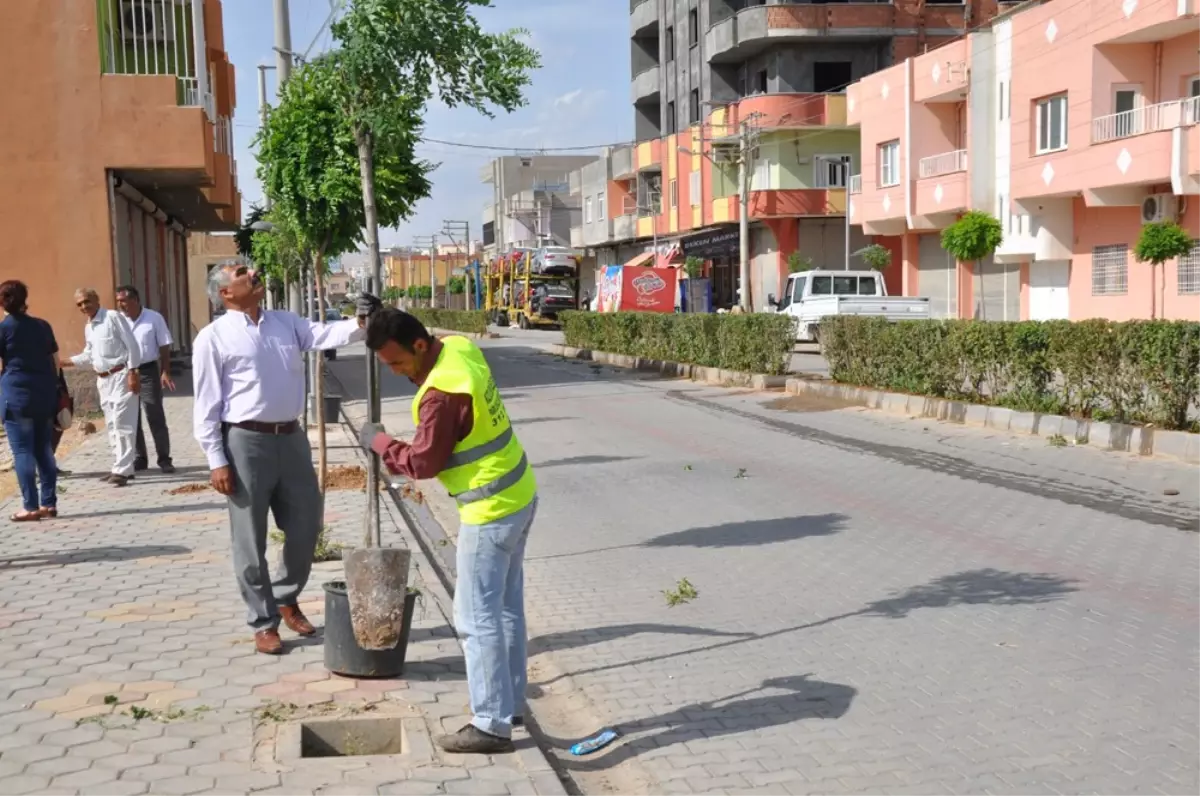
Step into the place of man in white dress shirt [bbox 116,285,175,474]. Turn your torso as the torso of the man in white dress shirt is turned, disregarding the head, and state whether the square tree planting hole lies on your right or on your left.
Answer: on your left

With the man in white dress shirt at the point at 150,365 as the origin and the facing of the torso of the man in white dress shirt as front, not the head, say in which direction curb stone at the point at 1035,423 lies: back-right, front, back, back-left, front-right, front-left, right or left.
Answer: back-left

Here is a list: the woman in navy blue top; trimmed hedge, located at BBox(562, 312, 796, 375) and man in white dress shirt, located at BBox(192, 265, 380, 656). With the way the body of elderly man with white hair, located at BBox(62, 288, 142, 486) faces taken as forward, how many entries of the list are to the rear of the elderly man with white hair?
1

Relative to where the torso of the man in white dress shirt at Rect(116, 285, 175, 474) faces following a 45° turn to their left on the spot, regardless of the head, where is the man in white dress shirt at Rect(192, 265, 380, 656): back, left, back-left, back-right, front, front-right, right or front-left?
front

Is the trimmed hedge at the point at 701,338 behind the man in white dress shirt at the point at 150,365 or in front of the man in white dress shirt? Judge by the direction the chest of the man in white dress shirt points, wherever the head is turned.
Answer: behind

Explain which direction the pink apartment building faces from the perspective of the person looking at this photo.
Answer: facing the viewer and to the left of the viewer

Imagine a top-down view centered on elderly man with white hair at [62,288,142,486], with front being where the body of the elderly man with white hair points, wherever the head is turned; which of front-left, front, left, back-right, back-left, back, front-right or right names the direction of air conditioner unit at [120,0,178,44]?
back-right

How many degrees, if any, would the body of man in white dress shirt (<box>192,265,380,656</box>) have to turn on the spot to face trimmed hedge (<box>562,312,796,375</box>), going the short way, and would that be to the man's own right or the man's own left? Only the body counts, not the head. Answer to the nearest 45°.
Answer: approximately 90° to the man's own left

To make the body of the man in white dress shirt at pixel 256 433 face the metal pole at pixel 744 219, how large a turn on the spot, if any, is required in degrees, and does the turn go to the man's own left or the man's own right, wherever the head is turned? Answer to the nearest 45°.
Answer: approximately 90° to the man's own left

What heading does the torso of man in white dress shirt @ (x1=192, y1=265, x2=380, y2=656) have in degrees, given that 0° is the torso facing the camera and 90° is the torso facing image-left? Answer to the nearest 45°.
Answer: approximately 315°

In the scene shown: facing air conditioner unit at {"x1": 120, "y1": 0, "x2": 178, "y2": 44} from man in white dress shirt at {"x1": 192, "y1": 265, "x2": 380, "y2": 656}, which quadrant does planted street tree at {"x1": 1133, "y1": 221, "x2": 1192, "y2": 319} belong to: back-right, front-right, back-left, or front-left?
front-right

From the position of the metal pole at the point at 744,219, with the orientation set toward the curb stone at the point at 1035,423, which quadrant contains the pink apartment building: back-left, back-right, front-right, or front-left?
front-left

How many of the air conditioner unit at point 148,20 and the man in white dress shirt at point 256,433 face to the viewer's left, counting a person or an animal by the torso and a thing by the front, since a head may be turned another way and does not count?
0

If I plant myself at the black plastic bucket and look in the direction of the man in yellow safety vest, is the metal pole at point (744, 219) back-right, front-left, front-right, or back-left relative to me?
back-left

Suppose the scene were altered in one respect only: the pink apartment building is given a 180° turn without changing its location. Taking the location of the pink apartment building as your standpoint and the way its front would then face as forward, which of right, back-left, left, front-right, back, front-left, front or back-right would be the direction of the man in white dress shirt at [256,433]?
back-right

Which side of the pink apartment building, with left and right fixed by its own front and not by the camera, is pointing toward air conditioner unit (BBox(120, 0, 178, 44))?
front

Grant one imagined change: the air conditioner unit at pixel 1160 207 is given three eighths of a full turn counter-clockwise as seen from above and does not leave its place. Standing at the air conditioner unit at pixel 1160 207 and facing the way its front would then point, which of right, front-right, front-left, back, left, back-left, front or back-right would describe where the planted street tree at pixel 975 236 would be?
back-left
